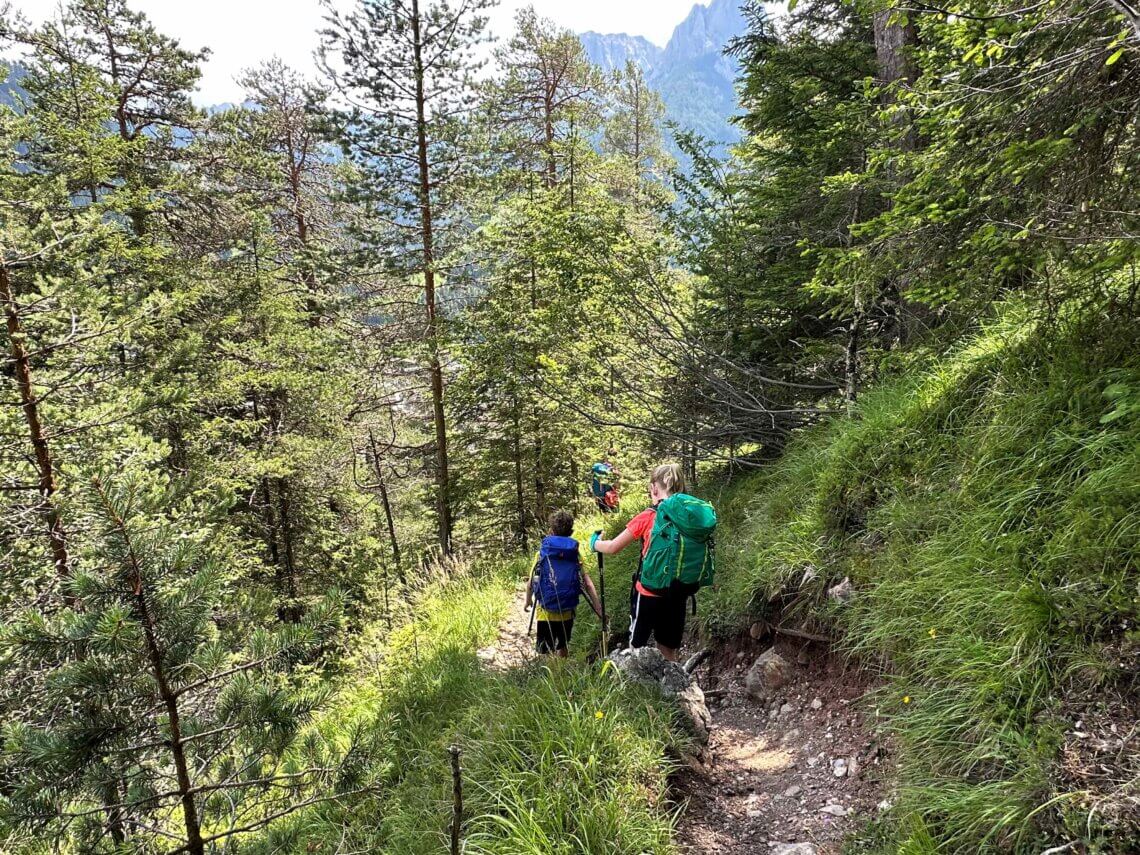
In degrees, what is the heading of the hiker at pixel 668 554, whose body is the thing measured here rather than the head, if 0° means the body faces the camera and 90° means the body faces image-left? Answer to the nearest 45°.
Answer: approximately 135°

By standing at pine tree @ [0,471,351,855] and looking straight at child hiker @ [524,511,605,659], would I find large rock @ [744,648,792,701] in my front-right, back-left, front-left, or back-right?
front-right

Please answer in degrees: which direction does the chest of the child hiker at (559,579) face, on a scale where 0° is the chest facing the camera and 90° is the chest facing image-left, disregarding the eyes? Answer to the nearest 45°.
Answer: approximately 180°

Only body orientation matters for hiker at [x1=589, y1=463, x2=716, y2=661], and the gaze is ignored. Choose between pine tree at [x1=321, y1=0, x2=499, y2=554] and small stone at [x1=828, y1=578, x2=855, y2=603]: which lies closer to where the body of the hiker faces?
the pine tree

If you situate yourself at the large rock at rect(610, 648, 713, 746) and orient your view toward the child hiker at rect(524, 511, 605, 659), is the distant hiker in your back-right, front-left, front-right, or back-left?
front-right

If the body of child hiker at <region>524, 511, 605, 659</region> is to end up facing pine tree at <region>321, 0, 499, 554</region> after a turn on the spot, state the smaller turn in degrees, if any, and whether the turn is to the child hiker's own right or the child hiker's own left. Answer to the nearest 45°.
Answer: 0° — they already face it

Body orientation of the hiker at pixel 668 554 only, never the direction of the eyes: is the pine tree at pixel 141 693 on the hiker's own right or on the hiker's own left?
on the hiker's own left

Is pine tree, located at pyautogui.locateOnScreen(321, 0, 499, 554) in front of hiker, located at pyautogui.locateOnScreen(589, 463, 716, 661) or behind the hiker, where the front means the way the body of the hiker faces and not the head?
in front

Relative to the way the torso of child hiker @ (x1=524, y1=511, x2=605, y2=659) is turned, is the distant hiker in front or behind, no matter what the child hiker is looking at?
in front

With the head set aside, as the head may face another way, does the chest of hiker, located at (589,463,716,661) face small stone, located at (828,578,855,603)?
no

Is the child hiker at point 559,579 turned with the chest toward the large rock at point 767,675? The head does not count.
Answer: no
